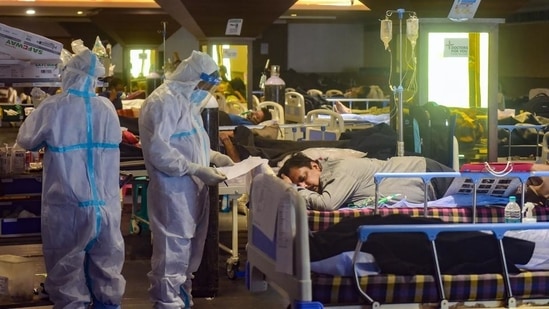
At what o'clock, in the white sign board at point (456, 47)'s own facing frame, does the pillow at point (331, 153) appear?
The pillow is roughly at 1 o'clock from the white sign board.

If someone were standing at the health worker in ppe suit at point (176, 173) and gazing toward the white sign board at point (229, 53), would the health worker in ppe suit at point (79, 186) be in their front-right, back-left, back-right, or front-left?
back-left

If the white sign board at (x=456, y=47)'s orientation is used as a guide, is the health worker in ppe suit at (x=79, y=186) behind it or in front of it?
in front

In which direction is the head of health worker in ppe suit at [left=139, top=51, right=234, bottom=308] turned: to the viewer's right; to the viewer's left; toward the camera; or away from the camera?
to the viewer's right

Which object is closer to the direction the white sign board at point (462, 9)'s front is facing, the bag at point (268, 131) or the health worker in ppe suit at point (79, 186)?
the health worker in ppe suit

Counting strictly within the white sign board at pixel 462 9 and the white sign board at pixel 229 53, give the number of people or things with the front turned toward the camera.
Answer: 2

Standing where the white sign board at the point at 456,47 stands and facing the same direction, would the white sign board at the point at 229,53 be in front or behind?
behind

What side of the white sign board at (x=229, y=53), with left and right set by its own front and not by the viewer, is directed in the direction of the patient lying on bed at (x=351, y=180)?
front
